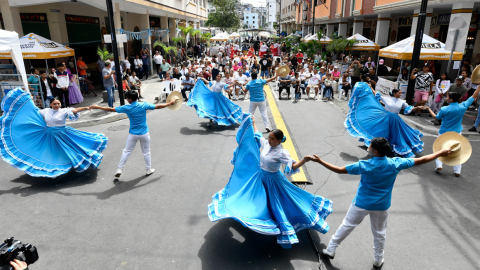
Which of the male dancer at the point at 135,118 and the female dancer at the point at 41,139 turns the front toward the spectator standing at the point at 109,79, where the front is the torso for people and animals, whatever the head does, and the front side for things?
the male dancer

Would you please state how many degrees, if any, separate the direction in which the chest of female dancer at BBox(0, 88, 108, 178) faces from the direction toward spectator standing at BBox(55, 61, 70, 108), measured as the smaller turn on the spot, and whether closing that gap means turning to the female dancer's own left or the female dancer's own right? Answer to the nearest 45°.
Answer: approximately 180°

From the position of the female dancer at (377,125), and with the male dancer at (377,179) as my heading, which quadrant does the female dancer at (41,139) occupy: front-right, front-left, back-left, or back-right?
front-right

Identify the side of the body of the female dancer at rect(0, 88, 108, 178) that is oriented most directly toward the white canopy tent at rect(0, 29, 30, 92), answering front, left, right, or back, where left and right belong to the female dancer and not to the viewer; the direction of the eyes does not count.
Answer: back

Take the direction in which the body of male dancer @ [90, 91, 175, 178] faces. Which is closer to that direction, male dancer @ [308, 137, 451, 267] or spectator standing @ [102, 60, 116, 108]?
the spectator standing

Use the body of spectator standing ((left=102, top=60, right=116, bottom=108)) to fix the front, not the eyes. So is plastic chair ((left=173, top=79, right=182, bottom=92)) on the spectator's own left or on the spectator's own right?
on the spectator's own left

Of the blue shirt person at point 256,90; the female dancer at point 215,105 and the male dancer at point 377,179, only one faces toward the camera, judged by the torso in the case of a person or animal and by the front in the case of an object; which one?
the female dancer

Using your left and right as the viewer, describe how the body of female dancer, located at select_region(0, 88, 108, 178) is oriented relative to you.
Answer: facing the viewer

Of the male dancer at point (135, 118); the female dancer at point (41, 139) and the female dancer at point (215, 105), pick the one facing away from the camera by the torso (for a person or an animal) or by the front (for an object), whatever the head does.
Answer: the male dancer

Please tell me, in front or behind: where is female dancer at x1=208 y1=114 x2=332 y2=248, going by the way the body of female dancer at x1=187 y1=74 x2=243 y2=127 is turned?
in front

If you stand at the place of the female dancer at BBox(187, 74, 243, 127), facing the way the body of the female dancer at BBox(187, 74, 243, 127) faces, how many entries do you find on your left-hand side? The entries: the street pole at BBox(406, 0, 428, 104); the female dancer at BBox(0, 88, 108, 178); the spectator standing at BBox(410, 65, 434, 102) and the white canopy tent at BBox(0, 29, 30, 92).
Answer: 2
